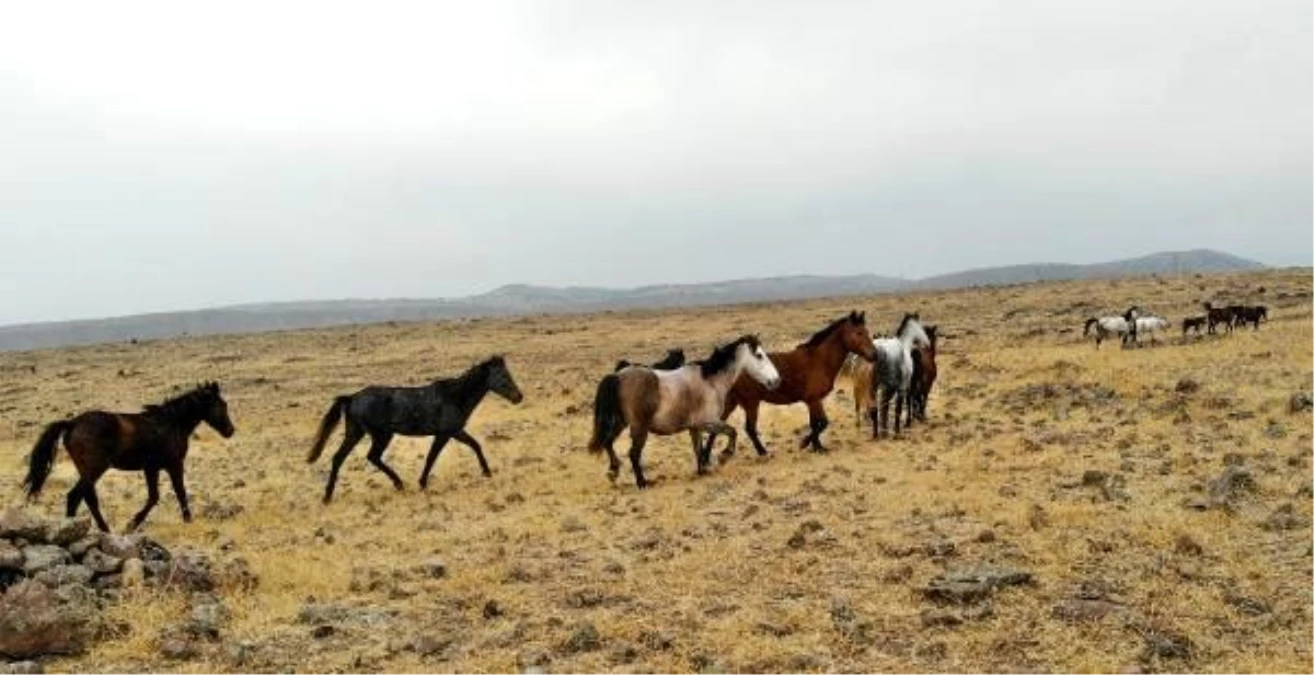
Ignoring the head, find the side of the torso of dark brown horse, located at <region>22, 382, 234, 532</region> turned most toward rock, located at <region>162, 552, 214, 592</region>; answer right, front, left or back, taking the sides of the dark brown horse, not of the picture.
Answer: right

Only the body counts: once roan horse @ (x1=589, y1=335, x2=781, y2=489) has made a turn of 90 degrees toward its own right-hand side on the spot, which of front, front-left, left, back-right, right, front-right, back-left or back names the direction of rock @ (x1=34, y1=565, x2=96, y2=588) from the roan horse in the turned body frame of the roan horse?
front-right

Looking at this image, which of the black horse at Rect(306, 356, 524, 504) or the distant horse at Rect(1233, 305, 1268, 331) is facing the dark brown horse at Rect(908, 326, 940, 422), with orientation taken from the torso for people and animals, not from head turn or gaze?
the black horse

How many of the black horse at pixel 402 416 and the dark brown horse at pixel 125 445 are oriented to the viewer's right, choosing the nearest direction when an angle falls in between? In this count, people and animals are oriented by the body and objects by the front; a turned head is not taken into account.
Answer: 2

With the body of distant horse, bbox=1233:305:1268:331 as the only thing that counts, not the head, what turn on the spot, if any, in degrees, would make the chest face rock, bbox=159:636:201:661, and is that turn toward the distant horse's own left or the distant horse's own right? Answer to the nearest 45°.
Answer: approximately 90° to the distant horse's own right

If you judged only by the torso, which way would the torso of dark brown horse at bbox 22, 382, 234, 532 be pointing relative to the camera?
to the viewer's right

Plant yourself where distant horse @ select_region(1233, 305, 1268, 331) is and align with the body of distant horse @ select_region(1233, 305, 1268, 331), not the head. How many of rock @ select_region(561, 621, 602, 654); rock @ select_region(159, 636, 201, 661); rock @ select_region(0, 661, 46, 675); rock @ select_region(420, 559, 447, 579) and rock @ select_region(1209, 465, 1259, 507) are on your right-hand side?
5

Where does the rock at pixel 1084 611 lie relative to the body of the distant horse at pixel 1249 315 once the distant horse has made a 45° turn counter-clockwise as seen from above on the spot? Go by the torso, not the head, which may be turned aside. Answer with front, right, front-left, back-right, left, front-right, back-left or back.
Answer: back-right

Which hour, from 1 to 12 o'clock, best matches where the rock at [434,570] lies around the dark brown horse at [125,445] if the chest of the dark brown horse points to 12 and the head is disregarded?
The rock is roughly at 2 o'clock from the dark brown horse.

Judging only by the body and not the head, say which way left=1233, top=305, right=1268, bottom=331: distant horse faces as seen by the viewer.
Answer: to the viewer's right

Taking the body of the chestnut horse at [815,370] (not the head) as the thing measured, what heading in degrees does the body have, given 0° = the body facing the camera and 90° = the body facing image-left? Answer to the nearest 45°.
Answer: approximately 270°

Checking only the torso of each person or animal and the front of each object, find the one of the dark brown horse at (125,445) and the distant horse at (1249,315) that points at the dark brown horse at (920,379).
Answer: the dark brown horse at (125,445)
